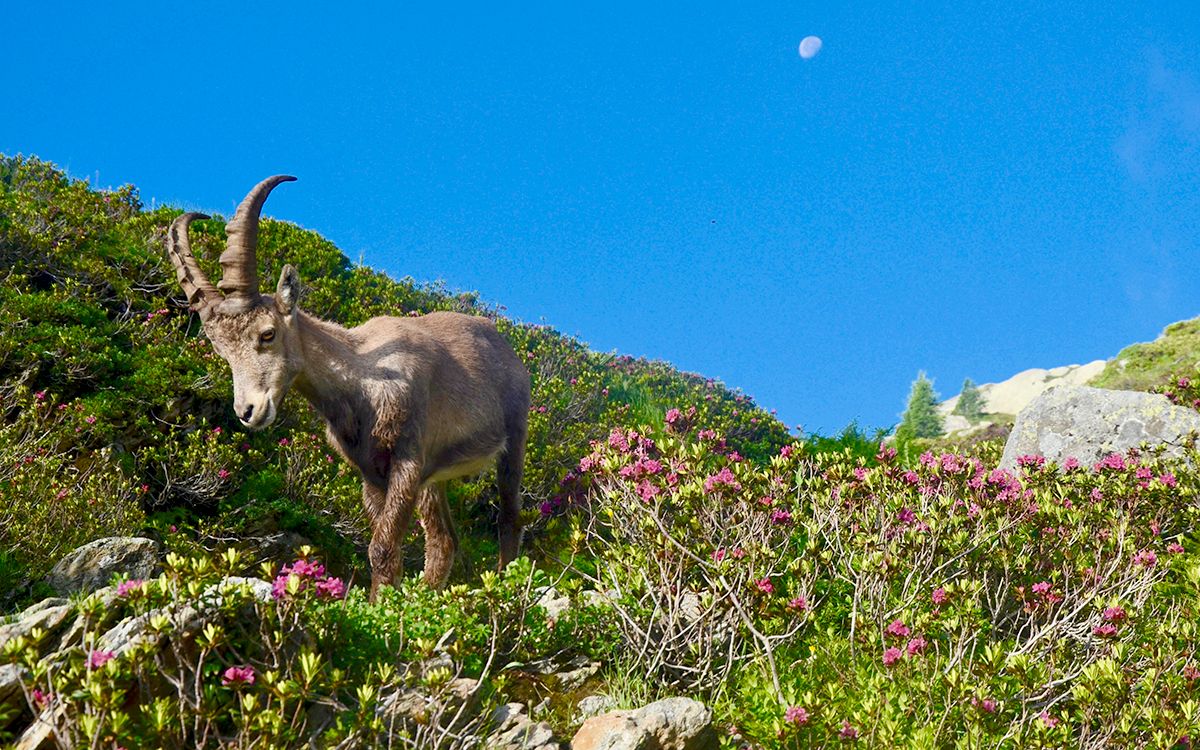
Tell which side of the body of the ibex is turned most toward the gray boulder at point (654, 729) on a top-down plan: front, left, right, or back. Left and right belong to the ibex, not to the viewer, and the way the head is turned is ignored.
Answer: left

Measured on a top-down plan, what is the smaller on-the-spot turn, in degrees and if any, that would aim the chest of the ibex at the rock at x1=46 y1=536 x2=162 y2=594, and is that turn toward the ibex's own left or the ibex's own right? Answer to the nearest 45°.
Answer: approximately 45° to the ibex's own right

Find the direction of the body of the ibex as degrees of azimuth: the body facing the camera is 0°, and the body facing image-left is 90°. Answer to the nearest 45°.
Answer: approximately 45°

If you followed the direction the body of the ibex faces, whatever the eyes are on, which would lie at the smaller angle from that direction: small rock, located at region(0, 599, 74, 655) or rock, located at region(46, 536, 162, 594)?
the small rock

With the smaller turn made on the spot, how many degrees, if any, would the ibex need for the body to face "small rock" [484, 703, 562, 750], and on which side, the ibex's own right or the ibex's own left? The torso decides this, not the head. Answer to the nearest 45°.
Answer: approximately 45° to the ibex's own left
